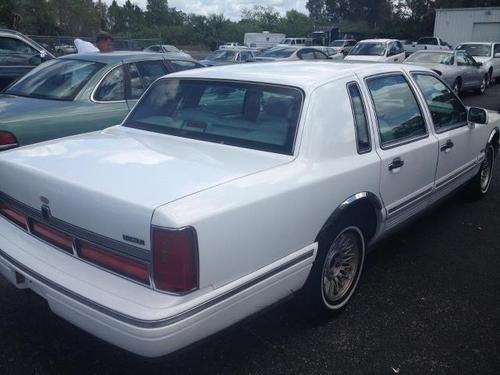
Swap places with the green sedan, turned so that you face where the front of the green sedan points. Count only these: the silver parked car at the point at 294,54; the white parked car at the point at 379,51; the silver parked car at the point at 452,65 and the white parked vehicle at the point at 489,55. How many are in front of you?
4

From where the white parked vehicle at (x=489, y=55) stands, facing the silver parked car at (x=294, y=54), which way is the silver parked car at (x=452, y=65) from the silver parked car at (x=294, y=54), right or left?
left

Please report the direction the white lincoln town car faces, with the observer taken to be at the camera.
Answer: facing away from the viewer and to the right of the viewer

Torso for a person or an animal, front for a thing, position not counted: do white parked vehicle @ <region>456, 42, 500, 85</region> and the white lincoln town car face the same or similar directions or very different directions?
very different directions

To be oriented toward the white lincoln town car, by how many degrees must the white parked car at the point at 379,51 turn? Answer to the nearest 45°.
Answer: approximately 45° to its left

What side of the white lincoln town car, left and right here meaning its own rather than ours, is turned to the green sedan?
left

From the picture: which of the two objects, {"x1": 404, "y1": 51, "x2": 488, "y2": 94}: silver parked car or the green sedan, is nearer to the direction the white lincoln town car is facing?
the silver parked car

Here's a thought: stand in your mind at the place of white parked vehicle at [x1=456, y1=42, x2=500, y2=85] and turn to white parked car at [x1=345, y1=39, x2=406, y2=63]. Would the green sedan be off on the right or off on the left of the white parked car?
left

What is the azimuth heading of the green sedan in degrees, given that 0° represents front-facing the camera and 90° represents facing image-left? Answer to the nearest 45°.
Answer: approximately 225°

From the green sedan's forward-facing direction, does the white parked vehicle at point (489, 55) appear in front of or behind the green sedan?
in front

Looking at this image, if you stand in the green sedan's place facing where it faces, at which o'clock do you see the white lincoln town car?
The white lincoln town car is roughly at 4 o'clock from the green sedan.

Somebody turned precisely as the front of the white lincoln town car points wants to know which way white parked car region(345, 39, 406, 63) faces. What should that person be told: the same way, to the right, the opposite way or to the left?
the opposite way

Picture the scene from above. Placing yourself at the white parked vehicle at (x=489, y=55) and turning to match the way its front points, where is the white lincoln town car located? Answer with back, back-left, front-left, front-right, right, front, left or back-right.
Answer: front-left
